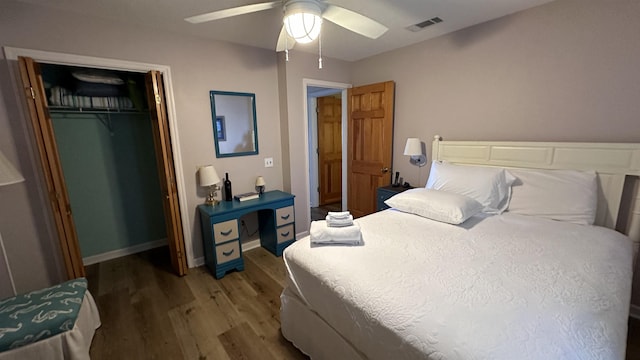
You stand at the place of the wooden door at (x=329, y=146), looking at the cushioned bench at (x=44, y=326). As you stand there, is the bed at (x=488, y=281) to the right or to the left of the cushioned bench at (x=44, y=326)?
left

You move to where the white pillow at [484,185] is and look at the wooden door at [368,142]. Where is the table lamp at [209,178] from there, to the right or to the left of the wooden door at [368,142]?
left

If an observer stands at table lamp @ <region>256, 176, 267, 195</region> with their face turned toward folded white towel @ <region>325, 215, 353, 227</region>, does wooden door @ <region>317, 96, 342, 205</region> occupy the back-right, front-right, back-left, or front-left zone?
back-left

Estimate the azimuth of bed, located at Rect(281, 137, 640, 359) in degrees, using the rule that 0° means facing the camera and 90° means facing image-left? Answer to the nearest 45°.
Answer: approximately 45°

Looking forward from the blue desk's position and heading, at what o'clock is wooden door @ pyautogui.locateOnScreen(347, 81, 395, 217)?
The wooden door is roughly at 10 o'clock from the blue desk.

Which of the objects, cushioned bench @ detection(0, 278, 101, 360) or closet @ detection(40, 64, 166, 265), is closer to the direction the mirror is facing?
the cushioned bench
